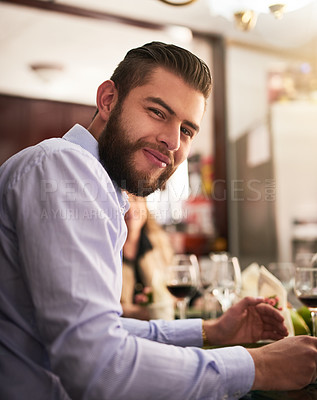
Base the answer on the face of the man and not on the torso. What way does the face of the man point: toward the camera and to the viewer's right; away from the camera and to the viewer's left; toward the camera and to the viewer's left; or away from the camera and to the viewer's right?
toward the camera and to the viewer's right

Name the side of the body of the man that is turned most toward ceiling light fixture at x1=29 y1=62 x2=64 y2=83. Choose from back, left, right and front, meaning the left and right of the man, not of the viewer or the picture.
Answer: left

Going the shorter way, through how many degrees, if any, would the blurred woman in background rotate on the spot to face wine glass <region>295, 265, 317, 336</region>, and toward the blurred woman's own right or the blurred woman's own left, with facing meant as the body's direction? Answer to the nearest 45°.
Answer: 0° — they already face it

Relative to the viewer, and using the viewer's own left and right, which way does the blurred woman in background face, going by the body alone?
facing the viewer

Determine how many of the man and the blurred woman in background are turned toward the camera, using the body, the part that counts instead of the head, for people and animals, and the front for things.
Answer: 1

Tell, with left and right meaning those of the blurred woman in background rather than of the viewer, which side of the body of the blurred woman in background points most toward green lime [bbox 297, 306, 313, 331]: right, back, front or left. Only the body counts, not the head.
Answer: front

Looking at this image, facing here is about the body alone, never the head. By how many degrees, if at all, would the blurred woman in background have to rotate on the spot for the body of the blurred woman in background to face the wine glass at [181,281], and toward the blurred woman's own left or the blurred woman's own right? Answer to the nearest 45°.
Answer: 0° — they already face it

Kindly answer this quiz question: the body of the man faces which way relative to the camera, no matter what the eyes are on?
to the viewer's right
